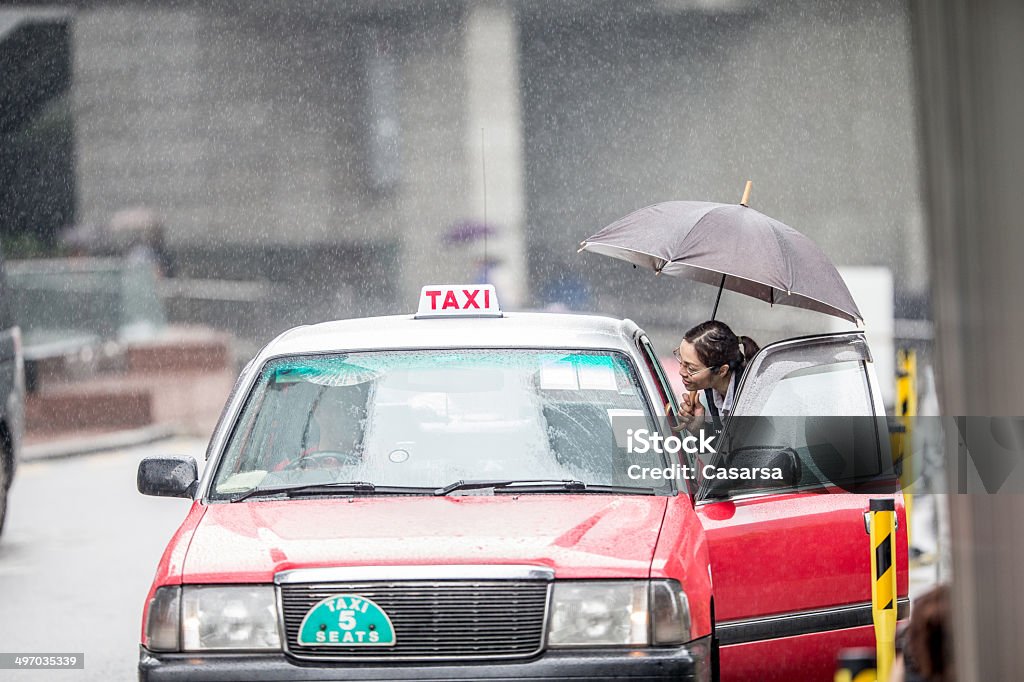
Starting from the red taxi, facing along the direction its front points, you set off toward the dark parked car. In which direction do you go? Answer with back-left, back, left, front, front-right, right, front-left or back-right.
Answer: back-right

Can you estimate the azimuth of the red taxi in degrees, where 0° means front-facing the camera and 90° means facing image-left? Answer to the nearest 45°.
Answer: approximately 0°

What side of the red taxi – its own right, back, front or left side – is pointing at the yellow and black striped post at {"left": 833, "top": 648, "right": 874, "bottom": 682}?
left

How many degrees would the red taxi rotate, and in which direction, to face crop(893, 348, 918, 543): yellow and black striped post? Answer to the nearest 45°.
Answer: approximately 135° to its left

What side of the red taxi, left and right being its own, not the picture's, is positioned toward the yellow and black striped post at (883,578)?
left
